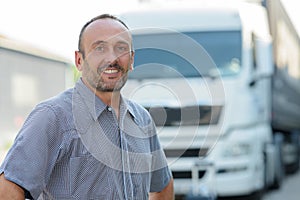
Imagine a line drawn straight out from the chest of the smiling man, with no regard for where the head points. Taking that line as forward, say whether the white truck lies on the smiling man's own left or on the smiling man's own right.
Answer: on the smiling man's own left

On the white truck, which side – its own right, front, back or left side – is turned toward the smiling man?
front

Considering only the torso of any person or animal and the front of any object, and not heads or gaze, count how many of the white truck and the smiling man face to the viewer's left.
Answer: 0

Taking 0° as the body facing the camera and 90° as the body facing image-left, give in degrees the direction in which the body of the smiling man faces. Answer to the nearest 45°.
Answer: approximately 315°

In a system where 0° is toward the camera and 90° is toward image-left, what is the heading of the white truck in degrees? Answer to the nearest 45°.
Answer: approximately 0°
